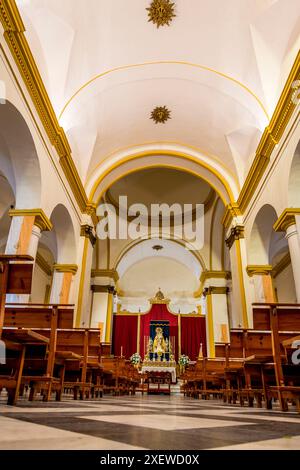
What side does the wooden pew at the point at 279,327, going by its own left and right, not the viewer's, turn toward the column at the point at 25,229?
left

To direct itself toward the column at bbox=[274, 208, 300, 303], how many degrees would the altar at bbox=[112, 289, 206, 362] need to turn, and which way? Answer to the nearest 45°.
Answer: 0° — it already faces it

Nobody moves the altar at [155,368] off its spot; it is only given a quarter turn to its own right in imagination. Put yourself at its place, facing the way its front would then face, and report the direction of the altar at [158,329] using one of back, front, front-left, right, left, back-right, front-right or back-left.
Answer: right

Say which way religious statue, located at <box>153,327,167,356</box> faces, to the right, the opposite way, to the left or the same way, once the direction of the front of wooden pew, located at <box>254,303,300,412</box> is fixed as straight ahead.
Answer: the opposite way

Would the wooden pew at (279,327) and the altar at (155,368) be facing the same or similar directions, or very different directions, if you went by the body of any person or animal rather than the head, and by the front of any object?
very different directions

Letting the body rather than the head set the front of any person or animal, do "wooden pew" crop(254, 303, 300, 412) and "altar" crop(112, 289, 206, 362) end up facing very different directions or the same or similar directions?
very different directions

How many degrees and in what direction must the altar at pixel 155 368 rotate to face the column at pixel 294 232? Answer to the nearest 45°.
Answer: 0° — it already faces it

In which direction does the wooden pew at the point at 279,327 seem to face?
away from the camera

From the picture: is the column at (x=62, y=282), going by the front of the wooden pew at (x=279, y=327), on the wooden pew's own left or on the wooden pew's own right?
on the wooden pew's own left

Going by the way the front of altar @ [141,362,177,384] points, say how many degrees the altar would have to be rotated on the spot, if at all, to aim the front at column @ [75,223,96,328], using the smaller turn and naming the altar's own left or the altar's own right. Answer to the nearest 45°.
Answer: approximately 45° to the altar's own right

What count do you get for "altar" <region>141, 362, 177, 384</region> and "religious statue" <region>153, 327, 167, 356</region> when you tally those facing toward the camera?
2

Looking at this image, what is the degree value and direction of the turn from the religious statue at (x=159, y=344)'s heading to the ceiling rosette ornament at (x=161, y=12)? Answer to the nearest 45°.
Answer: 0° — it already faces it
